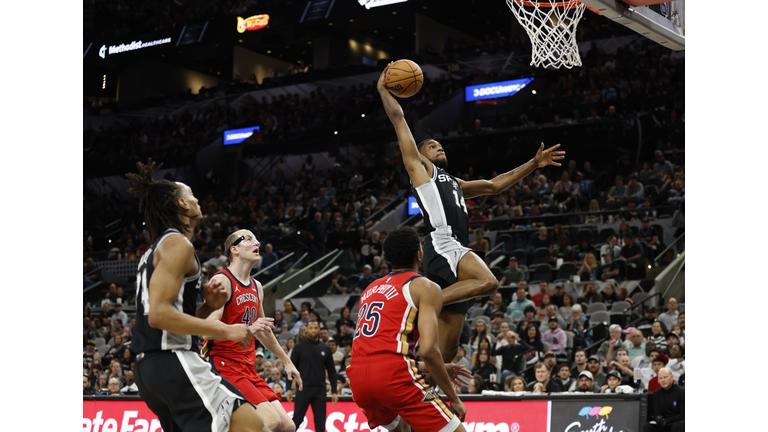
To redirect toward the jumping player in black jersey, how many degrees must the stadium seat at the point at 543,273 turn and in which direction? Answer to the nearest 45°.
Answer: approximately 45° to its left

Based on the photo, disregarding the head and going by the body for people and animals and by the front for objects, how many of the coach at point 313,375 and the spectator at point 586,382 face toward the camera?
2

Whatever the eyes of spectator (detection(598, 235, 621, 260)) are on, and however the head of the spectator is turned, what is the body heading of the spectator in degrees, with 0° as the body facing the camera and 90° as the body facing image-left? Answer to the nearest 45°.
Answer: approximately 45°

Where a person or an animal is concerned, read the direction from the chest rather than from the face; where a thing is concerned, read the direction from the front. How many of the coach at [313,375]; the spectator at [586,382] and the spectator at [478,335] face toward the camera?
3

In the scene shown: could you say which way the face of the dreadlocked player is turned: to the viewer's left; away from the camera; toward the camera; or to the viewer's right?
to the viewer's right

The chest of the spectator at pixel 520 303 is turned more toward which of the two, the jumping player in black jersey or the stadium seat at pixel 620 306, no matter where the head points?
the jumping player in black jersey

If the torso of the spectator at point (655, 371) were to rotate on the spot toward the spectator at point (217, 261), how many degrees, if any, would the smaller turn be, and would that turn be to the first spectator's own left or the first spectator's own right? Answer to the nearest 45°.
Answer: approximately 90° to the first spectator's own right

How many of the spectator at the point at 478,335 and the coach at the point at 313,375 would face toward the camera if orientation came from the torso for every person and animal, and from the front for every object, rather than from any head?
2

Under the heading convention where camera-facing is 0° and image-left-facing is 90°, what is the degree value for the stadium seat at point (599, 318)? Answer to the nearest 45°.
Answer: approximately 45°
